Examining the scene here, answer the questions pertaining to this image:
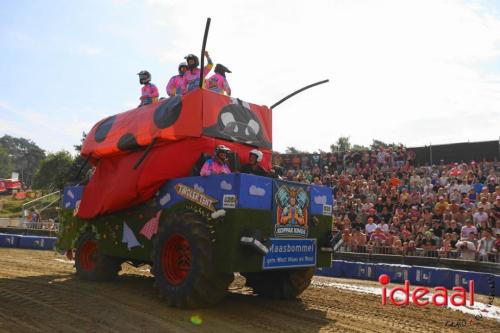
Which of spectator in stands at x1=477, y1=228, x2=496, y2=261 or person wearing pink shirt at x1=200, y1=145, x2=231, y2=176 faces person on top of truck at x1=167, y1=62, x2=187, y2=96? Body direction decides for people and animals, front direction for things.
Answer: the spectator in stands

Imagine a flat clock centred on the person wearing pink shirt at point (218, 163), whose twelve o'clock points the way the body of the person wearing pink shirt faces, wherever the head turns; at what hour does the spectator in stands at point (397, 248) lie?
The spectator in stands is roughly at 9 o'clock from the person wearing pink shirt.

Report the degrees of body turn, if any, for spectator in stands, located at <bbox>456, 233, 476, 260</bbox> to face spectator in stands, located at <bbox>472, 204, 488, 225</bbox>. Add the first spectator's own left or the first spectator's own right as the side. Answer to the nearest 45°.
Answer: approximately 135° to the first spectator's own right

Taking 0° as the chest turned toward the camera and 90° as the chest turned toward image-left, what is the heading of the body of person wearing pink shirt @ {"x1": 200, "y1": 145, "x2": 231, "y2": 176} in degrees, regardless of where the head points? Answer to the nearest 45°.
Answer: approximately 315°

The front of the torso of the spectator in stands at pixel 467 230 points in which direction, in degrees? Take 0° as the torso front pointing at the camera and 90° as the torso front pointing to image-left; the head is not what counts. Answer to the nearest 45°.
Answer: approximately 0°

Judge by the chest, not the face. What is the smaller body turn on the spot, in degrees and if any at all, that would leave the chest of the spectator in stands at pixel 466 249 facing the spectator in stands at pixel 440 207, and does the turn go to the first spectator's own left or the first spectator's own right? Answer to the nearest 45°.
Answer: approximately 135° to the first spectator's own right

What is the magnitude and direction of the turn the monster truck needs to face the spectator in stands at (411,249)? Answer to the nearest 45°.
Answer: approximately 90° to its left

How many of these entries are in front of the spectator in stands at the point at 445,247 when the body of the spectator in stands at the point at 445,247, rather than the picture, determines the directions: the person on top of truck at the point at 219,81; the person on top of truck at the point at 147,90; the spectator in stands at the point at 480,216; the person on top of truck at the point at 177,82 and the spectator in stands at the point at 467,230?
3

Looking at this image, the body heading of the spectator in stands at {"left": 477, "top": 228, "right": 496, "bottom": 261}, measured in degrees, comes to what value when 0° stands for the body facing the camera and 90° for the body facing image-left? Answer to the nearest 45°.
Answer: approximately 45°

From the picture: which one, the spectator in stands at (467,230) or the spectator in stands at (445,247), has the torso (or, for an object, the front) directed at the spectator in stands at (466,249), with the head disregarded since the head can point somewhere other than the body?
the spectator in stands at (467,230)

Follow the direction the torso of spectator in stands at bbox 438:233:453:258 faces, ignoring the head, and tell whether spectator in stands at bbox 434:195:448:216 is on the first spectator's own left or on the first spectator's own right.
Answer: on the first spectator's own right
